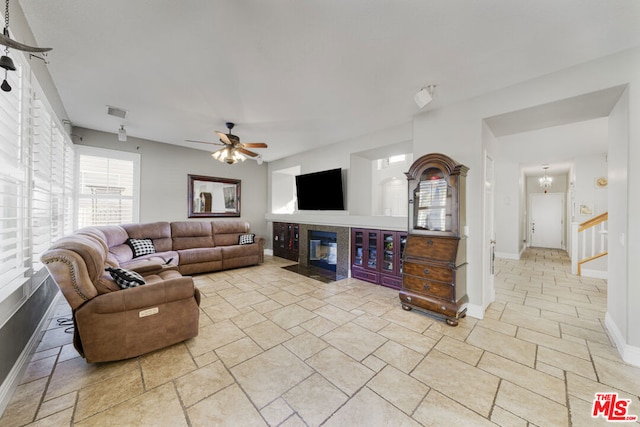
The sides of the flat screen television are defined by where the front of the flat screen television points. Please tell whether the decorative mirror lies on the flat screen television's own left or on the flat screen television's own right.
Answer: on the flat screen television's own right

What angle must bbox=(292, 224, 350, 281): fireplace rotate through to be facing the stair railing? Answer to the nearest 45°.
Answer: approximately 135° to its left

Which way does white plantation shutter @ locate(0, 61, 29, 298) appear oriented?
to the viewer's right

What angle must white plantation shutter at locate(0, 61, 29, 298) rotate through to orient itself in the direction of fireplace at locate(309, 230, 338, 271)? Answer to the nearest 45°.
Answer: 0° — it already faces it

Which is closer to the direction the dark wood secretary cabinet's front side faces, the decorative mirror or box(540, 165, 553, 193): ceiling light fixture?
the decorative mirror

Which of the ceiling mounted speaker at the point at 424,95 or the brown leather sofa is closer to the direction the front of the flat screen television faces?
the brown leather sofa

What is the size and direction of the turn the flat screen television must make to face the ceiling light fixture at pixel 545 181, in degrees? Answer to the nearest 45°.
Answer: approximately 135° to its left

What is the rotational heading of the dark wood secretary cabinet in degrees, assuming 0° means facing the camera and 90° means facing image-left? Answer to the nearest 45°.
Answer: approximately 45°

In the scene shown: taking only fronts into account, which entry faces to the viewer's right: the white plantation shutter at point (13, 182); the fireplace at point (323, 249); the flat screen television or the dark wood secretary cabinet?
the white plantation shutter
